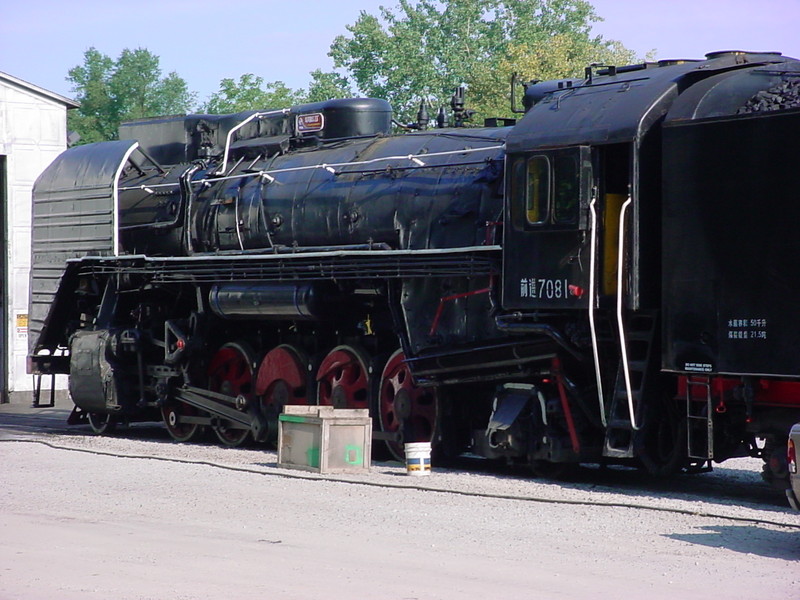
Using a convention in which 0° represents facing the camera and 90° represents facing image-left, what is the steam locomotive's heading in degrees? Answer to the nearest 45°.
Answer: approximately 135°

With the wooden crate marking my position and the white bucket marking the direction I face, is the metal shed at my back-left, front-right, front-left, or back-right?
back-left

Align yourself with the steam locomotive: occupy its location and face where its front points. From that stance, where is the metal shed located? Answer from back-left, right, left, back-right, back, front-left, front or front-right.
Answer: front
